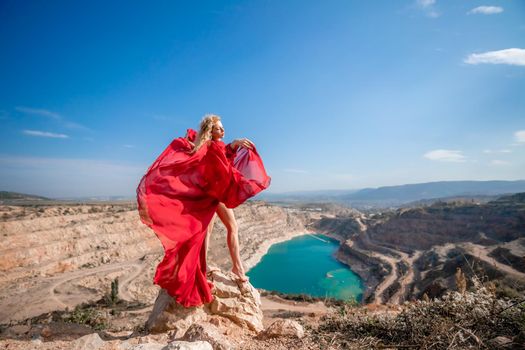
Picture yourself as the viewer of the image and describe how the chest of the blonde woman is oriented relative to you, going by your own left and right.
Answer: facing the viewer and to the right of the viewer

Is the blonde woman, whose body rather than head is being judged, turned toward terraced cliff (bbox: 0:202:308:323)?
no

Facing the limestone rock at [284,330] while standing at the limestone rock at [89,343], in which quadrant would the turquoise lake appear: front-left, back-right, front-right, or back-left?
front-left

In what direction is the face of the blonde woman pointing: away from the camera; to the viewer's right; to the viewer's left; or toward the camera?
to the viewer's right
